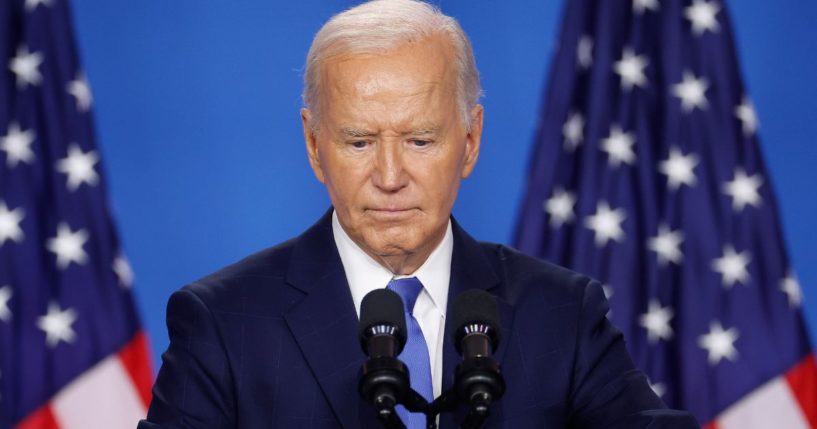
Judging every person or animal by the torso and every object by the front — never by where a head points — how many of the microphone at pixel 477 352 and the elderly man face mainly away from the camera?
1

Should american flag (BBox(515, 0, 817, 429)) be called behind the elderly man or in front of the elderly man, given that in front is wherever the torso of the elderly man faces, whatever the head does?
behind

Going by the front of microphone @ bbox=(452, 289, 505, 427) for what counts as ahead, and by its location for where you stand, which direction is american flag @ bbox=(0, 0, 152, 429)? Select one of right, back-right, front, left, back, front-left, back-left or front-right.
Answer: front-left

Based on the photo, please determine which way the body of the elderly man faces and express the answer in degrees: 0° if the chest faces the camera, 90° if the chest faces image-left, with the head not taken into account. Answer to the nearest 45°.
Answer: approximately 0°

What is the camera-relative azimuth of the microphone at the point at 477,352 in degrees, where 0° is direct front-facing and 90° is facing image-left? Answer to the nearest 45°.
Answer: approximately 180°

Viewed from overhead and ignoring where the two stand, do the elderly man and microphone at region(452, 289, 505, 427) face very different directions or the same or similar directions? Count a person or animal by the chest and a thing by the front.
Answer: very different directions
